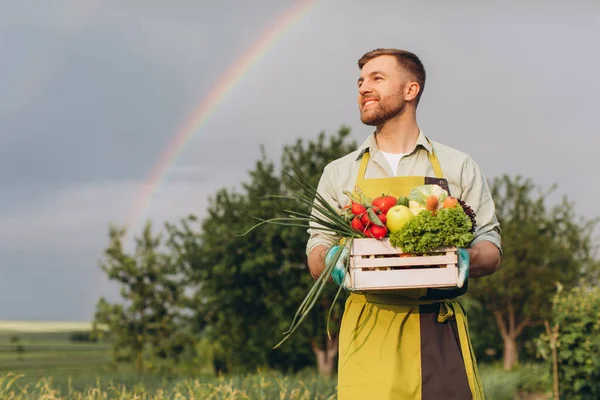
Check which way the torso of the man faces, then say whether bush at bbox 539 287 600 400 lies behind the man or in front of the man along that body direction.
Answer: behind

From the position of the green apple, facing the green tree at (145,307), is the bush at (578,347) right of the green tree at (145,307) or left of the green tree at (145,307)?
right

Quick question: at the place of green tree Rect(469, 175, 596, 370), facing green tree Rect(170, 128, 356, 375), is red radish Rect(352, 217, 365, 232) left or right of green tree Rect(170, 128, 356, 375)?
left

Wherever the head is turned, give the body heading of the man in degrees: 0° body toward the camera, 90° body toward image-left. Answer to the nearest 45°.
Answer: approximately 0°

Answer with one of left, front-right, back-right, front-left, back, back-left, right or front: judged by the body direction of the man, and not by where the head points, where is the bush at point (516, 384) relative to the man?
back

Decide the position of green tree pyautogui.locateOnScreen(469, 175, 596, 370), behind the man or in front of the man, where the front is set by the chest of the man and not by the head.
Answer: behind

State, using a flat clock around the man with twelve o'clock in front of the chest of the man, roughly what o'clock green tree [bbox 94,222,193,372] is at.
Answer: The green tree is roughly at 5 o'clock from the man.
